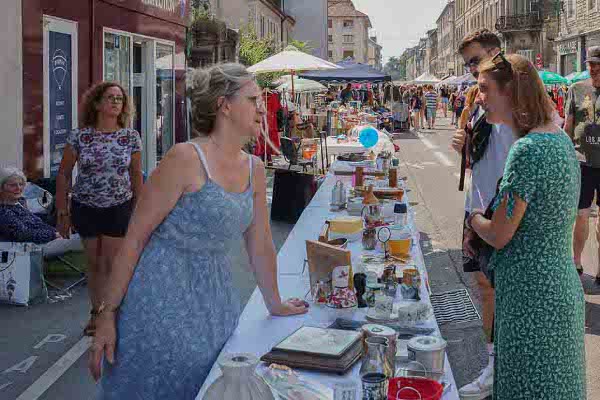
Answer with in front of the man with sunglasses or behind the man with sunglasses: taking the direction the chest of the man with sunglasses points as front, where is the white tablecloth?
in front

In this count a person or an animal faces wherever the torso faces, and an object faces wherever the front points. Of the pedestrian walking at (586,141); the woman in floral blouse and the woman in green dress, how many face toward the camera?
2

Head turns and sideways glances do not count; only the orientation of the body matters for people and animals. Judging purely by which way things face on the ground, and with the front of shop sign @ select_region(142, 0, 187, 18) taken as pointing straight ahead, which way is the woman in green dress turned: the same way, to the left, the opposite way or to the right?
the opposite way

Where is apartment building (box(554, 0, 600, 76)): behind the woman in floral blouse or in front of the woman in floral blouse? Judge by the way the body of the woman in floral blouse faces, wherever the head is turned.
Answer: behind

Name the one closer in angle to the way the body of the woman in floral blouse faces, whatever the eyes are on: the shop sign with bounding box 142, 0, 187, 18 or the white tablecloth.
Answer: the white tablecloth

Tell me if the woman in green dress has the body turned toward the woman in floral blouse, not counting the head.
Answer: yes

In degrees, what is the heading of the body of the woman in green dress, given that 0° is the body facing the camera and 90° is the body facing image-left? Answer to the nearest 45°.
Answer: approximately 135°

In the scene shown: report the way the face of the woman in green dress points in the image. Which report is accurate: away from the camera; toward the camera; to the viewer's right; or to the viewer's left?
to the viewer's left

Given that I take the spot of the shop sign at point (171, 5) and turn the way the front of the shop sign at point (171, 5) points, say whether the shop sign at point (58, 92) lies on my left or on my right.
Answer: on my right

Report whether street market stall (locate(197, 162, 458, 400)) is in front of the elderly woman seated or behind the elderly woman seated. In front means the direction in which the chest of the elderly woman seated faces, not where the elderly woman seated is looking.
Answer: in front

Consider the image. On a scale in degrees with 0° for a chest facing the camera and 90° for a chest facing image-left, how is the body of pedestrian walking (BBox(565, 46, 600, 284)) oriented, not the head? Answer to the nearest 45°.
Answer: approximately 0°

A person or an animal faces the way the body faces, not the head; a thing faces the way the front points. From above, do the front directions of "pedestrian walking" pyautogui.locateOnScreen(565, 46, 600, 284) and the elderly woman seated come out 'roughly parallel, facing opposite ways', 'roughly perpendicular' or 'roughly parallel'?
roughly perpendicular

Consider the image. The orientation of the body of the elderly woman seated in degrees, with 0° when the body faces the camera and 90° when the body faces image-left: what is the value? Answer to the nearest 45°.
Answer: approximately 315°
